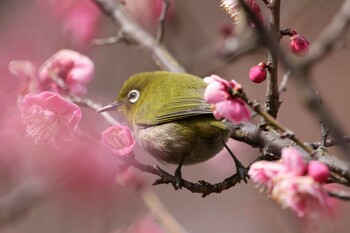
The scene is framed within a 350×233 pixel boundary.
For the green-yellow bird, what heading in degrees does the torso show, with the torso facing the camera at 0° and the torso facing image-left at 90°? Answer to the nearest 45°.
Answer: approximately 90°

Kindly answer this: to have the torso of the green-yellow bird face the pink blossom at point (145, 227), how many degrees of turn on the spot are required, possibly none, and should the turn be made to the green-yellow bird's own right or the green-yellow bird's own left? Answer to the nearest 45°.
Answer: approximately 90° to the green-yellow bird's own left

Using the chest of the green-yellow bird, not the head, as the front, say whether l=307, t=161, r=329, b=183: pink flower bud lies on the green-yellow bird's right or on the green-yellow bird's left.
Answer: on the green-yellow bird's left
